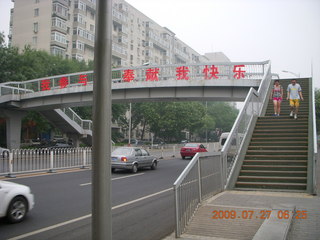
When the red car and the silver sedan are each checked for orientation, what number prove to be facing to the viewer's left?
0

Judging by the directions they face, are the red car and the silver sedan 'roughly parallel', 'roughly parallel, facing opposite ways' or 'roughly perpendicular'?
roughly parallel

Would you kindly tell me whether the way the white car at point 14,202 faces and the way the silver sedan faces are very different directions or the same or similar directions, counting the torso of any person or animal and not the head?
same or similar directions
